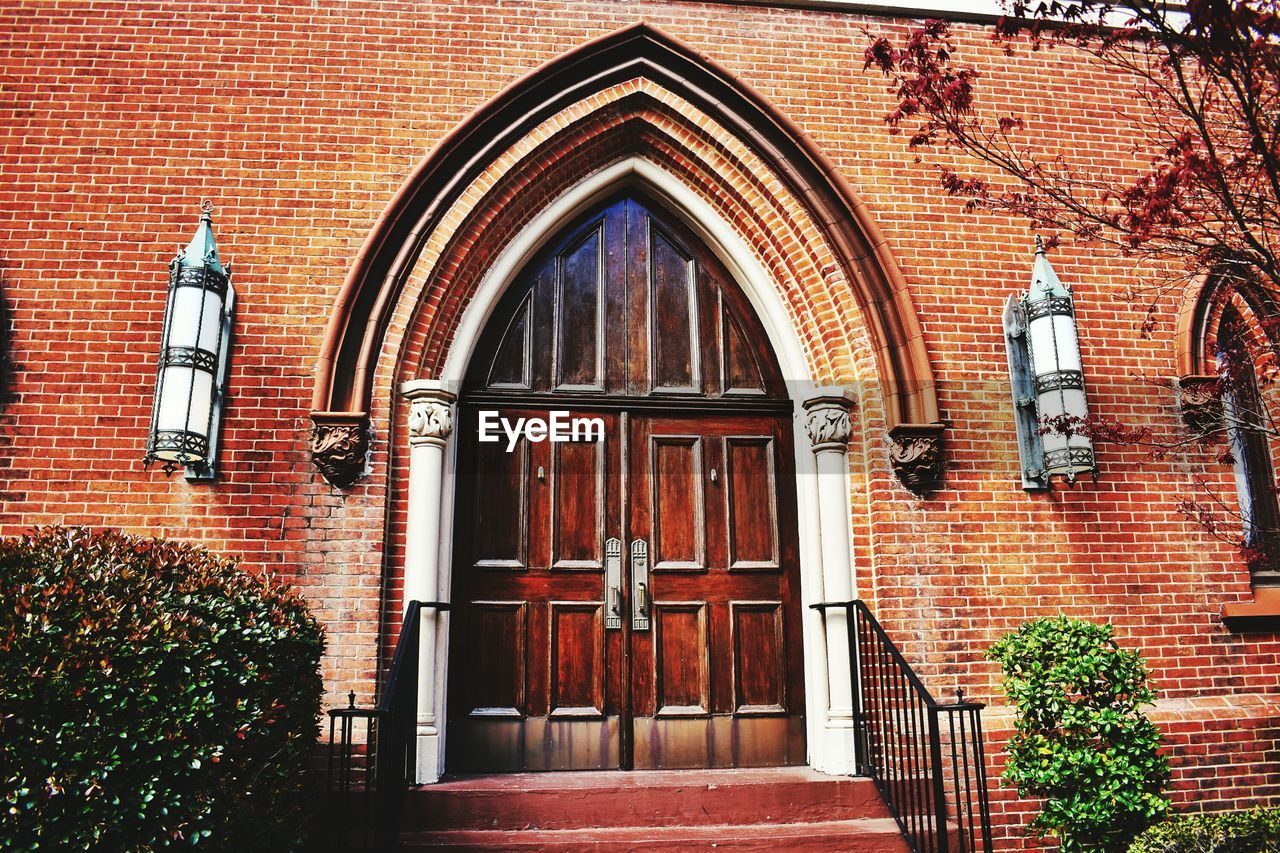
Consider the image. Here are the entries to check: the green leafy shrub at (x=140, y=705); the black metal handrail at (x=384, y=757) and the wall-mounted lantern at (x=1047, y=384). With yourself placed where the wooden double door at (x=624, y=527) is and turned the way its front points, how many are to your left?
1

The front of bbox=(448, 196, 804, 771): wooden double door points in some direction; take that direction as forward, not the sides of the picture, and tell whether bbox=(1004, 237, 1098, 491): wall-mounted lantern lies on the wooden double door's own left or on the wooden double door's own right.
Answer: on the wooden double door's own left

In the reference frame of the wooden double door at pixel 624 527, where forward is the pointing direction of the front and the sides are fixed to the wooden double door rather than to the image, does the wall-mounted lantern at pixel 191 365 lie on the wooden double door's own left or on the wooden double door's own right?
on the wooden double door's own right

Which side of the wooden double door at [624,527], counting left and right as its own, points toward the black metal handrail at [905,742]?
left

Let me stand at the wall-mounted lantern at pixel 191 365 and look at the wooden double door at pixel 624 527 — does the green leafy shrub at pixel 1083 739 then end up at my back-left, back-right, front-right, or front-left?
front-right

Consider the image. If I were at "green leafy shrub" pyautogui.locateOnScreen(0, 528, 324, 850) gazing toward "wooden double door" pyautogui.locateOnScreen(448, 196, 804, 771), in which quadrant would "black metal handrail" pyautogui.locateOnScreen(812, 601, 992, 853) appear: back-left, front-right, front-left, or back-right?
front-right

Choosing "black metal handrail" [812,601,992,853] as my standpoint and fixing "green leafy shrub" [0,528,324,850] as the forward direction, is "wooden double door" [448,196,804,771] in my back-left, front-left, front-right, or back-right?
front-right

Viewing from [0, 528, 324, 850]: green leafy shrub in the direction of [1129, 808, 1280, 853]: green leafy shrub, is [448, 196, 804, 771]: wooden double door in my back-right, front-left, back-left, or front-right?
front-left

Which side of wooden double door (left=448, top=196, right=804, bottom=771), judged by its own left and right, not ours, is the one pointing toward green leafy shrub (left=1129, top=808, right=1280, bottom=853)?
left

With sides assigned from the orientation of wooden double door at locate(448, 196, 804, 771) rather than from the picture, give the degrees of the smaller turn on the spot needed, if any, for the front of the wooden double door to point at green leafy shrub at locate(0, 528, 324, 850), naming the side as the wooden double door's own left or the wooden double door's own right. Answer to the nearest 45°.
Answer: approximately 45° to the wooden double door's own right

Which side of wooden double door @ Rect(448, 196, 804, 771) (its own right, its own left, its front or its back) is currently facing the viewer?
front
